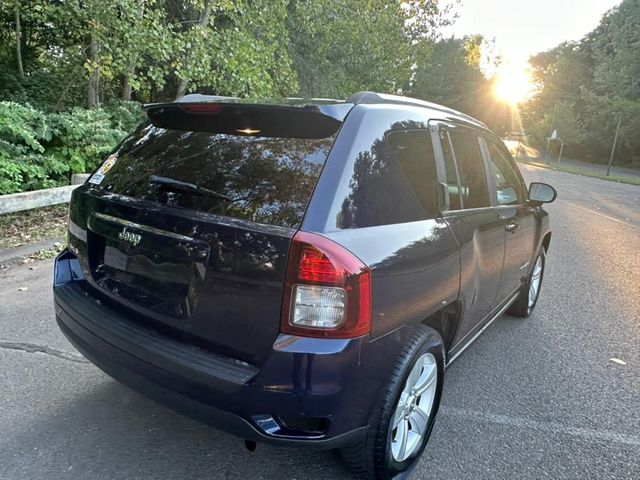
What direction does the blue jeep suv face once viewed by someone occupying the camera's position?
facing away from the viewer and to the right of the viewer
